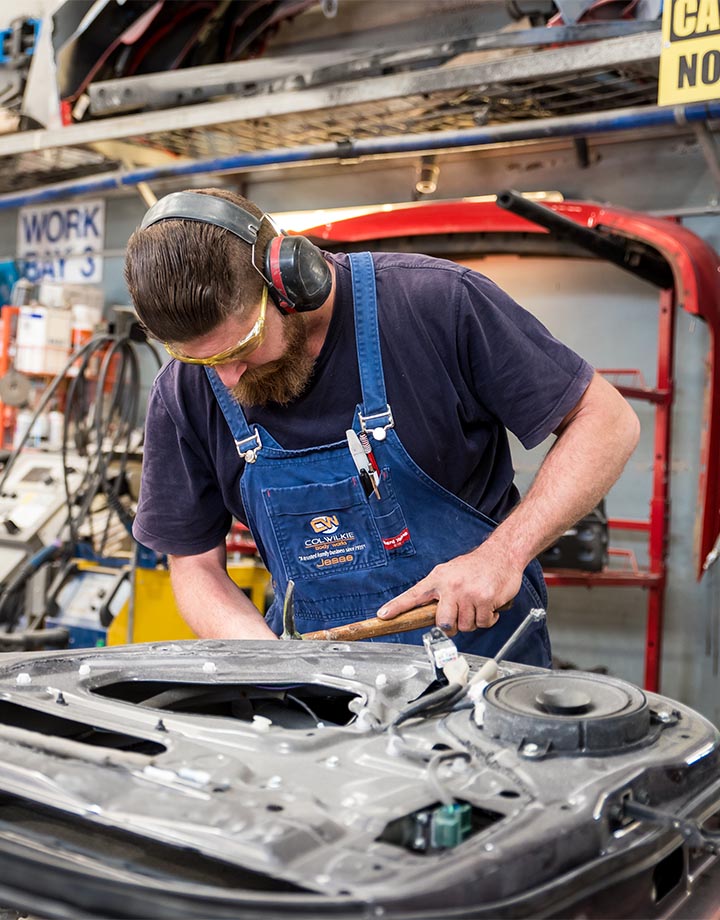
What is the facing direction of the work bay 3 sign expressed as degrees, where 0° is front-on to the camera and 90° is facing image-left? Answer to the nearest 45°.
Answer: approximately 0°

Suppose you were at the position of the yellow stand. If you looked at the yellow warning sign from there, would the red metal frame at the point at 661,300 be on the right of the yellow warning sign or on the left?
left

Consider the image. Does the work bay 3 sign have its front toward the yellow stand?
yes
